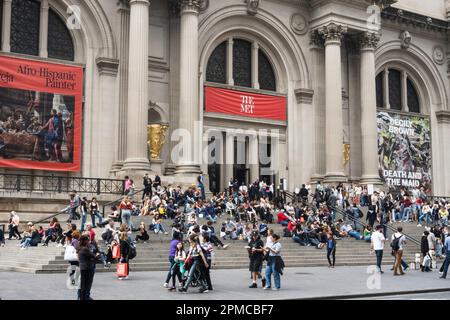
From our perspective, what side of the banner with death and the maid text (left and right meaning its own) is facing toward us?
front

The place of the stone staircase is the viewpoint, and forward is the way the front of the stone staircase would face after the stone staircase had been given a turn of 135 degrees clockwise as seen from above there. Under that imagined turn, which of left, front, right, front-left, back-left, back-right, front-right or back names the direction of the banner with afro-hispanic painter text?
front

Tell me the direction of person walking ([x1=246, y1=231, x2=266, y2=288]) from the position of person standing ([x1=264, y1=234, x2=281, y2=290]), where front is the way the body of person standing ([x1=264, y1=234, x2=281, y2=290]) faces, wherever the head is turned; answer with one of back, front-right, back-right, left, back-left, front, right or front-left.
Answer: front-right

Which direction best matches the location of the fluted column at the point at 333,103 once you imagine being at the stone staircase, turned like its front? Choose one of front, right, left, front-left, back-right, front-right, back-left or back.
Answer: back-left

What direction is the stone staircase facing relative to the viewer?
toward the camera

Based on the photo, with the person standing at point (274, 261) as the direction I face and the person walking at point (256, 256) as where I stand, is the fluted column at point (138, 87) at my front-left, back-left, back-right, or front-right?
back-left

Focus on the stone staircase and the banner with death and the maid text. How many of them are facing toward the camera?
2

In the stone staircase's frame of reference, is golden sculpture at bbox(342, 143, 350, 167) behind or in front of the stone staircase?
behind

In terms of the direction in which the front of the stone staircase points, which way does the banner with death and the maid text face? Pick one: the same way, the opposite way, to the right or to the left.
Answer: the same way

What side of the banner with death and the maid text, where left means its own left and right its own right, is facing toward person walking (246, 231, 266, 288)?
front
